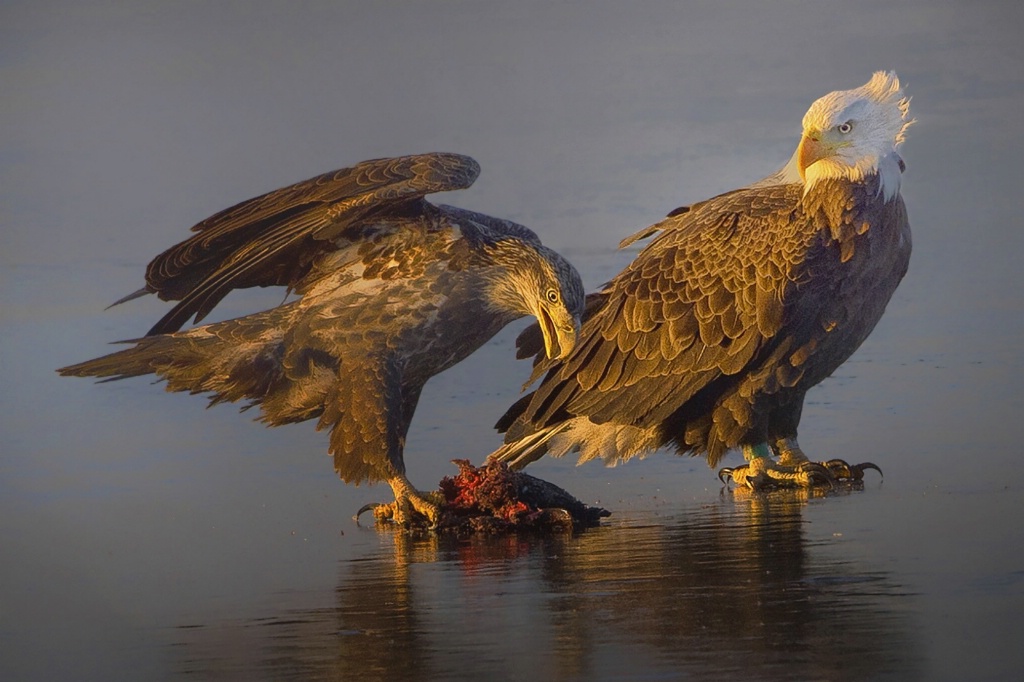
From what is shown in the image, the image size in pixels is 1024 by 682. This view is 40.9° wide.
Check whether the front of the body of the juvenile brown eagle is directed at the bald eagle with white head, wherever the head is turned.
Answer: yes

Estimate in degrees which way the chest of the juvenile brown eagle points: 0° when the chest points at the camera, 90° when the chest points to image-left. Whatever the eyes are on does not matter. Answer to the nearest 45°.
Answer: approximately 270°

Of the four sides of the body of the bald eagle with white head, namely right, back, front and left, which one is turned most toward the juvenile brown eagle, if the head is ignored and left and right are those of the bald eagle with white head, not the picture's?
back

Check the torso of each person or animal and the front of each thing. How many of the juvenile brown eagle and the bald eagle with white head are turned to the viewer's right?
2

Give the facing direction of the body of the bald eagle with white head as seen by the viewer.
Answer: to the viewer's right
